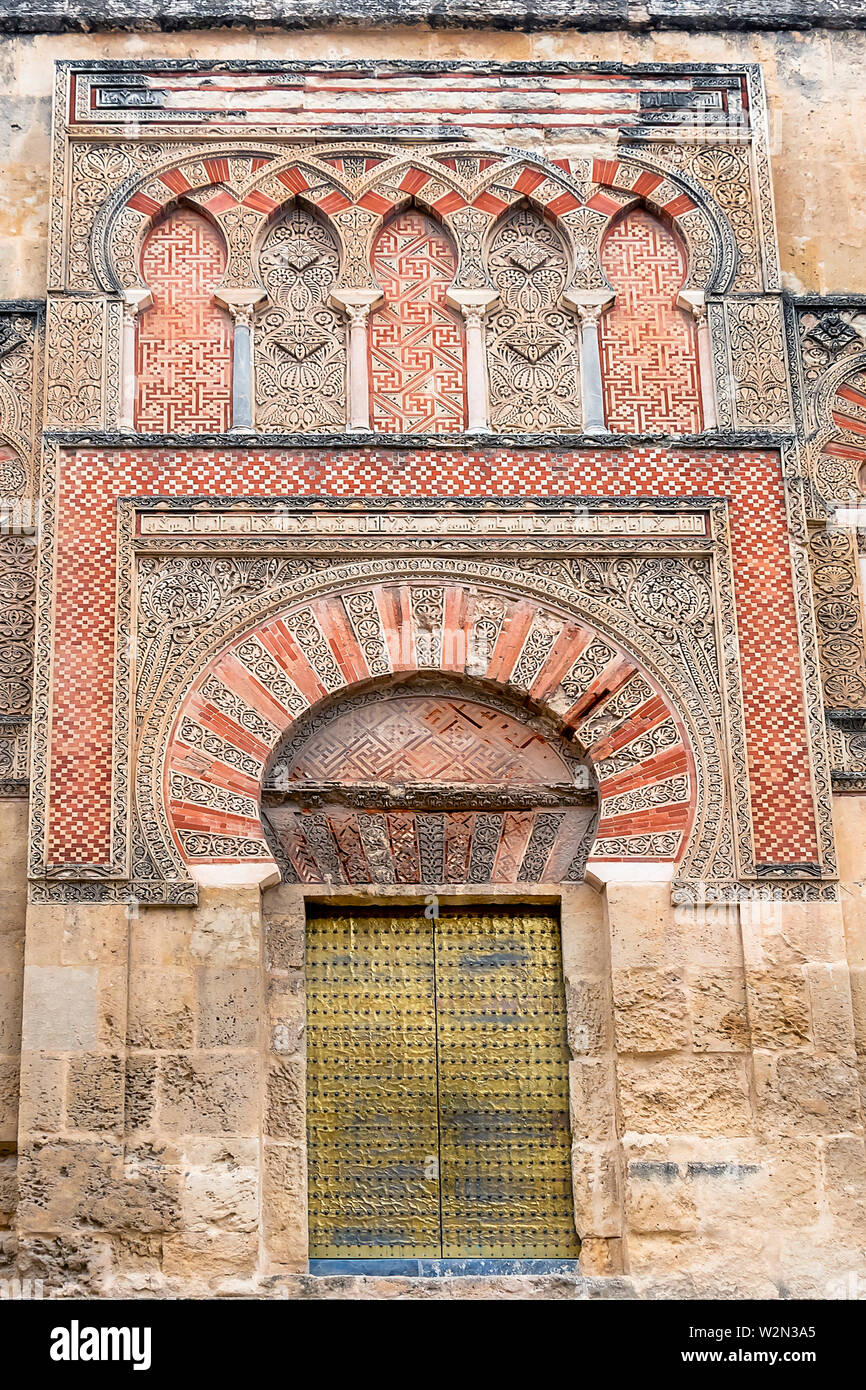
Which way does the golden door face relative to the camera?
toward the camera
